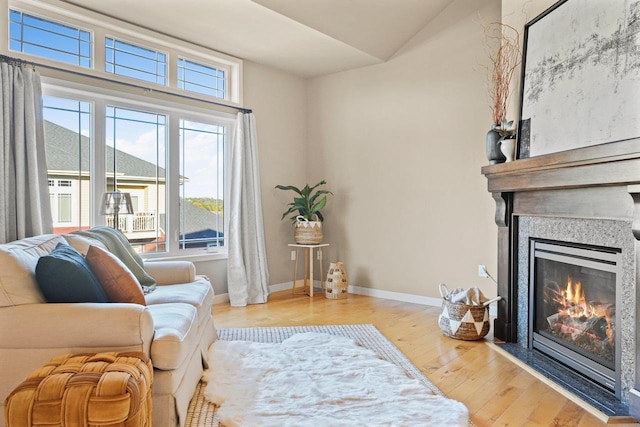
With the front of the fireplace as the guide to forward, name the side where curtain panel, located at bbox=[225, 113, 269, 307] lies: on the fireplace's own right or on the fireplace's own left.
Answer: on the fireplace's own right

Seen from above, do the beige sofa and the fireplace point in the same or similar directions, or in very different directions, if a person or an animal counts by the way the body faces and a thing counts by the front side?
very different directions

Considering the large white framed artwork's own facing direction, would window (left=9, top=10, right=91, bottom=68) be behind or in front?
in front

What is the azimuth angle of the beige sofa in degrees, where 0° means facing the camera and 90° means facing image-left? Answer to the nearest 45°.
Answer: approximately 270°

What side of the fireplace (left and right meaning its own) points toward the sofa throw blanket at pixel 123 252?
front

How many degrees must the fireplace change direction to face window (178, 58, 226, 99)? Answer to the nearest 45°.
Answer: approximately 45° to its right

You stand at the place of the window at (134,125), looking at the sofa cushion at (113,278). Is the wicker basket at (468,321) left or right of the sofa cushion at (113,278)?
left

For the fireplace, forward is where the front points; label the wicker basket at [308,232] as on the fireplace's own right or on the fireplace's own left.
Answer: on the fireplace's own right

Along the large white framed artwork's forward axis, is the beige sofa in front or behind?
in front

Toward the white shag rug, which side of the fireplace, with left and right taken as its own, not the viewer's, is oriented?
front
